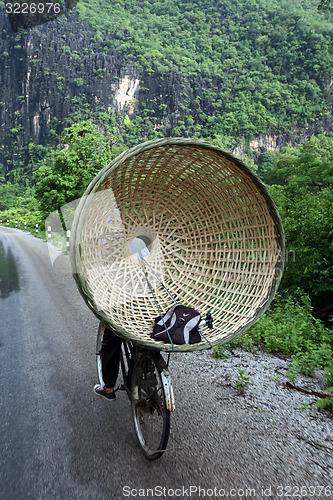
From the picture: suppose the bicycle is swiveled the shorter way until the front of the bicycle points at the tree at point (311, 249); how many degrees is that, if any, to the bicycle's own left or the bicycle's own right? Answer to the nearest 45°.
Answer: approximately 90° to the bicycle's own right

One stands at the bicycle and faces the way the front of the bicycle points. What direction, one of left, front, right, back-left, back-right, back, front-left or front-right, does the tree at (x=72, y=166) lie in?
front-right

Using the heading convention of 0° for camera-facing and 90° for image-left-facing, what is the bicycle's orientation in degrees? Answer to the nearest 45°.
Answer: approximately 135°

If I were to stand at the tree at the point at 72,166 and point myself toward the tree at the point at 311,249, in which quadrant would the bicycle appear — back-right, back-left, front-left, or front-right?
front-right

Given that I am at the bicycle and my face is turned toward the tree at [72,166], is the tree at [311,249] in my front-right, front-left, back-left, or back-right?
front-right
